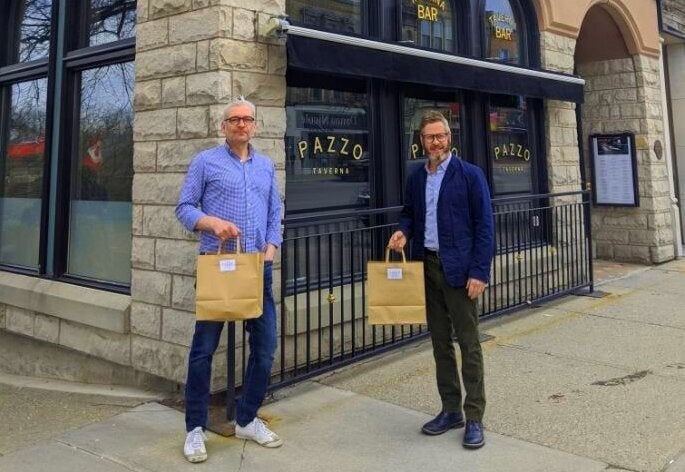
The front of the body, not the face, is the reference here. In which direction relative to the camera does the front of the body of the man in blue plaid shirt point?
toward the camera

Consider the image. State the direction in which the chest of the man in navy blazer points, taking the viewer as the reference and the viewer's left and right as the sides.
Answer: facing the viewer and to the left of the viewer

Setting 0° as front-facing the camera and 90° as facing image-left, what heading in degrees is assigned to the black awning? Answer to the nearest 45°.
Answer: approximately 315°

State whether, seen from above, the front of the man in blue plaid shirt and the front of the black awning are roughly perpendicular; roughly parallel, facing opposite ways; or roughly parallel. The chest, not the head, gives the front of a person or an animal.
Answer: roughly parallel

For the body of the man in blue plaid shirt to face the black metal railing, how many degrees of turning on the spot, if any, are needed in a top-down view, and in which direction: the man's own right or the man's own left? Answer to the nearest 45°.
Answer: approximately 135° to the man's own left

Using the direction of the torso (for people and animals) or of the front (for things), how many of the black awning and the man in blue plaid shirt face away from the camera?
0

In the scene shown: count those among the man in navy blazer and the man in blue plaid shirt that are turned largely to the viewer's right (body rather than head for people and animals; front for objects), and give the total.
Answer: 0

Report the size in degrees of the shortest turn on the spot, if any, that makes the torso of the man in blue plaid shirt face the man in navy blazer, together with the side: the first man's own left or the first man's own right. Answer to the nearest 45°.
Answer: approximately 90° to the first man's own left

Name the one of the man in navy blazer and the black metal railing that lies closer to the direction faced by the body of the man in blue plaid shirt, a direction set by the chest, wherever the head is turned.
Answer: the man in navy blazer
